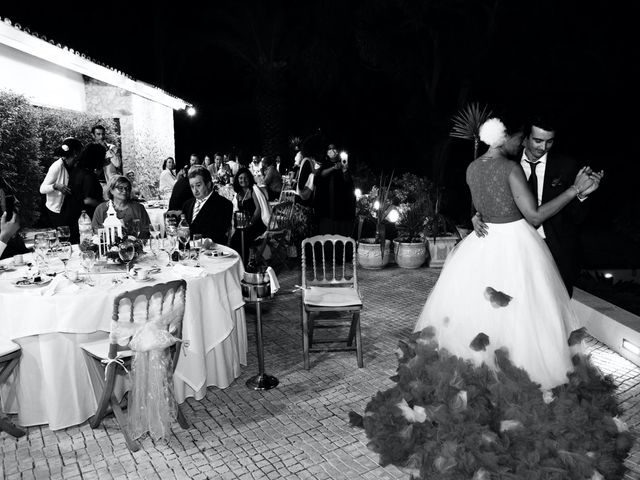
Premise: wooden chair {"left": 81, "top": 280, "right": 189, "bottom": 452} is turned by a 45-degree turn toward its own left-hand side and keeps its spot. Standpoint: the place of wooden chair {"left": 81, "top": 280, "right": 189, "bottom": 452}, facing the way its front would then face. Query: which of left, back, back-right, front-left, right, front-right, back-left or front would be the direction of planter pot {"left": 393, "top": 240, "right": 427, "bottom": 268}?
back-right

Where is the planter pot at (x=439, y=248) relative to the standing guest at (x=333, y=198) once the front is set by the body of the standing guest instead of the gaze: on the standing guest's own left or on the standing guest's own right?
on the standing guest's own left

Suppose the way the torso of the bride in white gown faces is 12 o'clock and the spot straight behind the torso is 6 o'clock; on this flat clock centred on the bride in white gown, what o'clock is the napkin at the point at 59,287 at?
The napkin is roughly at 7 o'clock from the bride in white gown.

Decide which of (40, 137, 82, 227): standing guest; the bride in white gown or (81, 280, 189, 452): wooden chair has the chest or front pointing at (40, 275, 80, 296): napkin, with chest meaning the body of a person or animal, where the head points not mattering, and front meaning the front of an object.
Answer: the wooden chair

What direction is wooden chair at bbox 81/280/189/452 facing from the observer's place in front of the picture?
facing away from the viewer and to the left of the viewer

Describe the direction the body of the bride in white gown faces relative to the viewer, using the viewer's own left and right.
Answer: facing away from the viewer and to the right of the viewer

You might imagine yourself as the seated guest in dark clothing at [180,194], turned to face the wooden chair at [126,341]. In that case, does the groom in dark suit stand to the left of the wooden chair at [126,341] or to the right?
left

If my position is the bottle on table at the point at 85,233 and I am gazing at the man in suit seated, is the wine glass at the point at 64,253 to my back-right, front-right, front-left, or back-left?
back-right

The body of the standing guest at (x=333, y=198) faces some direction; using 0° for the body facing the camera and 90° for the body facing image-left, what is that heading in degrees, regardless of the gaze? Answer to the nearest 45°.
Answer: approximately 0°
